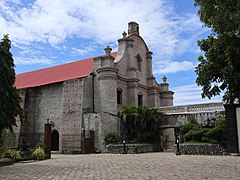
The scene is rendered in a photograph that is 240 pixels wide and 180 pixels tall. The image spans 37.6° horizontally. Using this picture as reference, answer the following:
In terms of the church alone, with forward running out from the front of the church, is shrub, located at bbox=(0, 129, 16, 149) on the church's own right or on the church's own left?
on the church's own right

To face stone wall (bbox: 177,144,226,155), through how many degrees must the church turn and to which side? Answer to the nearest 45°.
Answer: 0° — it already faces it

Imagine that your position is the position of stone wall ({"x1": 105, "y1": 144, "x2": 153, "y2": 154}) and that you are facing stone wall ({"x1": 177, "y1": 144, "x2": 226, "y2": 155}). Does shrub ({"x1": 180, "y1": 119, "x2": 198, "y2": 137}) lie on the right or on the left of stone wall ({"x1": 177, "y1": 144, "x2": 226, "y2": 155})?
left

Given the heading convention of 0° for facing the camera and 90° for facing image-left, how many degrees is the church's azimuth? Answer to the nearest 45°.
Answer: approximately 315°

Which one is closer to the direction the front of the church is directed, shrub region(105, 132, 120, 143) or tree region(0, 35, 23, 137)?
the shrub

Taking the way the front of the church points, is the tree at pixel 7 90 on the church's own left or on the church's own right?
on the church's own right

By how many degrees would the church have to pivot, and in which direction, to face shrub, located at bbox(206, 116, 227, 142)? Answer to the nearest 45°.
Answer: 0° — it already faces it

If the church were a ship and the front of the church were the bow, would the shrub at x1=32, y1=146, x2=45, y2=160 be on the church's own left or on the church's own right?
on the church's own right

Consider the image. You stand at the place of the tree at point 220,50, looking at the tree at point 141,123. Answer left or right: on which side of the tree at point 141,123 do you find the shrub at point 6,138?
left

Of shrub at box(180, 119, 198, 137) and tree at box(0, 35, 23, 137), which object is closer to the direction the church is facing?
the shrub

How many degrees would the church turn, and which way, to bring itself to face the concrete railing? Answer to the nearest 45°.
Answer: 0° — it already faces it
